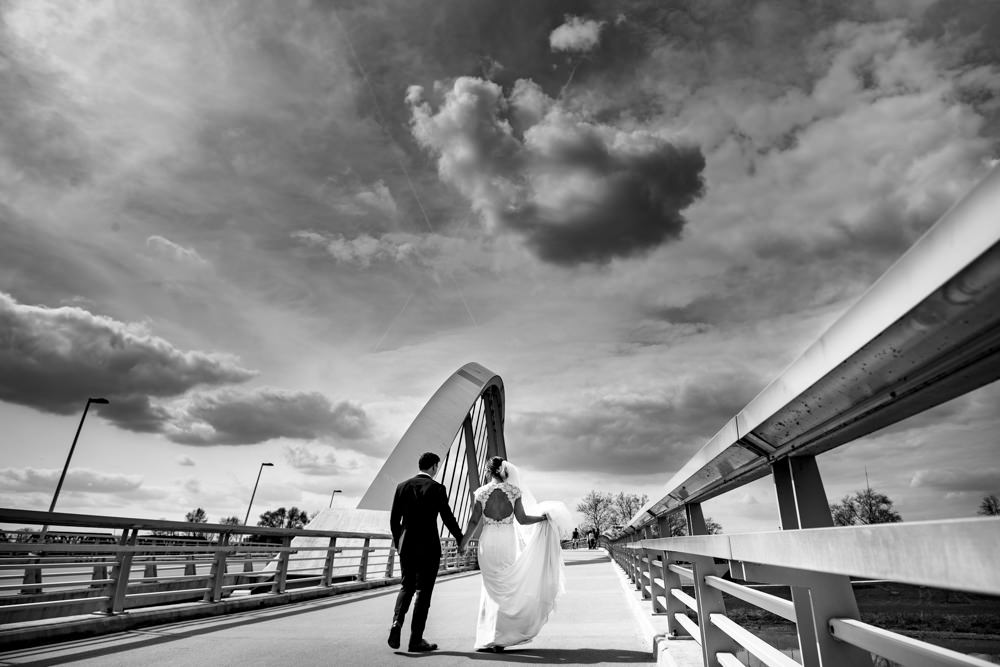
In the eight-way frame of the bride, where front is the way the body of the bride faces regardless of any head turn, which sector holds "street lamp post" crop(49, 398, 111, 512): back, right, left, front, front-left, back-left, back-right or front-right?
front-left

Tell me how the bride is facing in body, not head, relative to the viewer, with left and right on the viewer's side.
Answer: facing away from the viewer

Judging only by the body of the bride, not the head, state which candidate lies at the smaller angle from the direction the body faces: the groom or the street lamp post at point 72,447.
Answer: the street lamp post

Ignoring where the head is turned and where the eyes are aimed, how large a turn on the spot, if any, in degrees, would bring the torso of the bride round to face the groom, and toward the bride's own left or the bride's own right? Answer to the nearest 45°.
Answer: approximately 90° to the bride's own left
